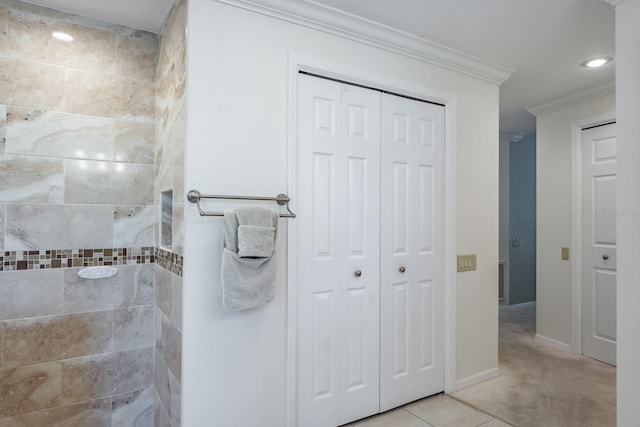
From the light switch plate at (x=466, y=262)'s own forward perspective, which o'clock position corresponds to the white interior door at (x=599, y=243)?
The white interior door is roughly at 9 o'clock from the light switch plate.

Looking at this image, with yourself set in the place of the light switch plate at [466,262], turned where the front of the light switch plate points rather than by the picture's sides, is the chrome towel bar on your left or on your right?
on your right

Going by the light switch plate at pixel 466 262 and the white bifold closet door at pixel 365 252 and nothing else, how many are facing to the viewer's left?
0

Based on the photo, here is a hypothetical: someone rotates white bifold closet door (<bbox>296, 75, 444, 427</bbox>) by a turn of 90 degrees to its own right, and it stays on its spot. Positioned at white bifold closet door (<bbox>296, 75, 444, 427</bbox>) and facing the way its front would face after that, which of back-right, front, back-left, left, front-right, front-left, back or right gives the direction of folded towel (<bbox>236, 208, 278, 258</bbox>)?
front

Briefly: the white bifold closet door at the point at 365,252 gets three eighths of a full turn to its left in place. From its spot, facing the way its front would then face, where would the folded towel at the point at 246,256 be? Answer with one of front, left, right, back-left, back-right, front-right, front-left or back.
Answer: back-left

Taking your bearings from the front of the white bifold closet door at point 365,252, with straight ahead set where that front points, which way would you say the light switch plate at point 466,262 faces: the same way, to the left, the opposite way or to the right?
the same way

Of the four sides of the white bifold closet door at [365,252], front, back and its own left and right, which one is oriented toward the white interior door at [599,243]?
left

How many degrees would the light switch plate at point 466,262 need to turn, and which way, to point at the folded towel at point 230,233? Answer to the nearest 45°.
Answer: approximately 90° to its right

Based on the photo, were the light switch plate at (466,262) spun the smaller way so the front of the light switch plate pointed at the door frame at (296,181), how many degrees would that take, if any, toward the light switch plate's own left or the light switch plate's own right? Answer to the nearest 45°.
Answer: approximately 90° to the light switch plate's own right

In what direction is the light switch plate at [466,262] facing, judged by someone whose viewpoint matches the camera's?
facing the viewer and to the right of the viewer
